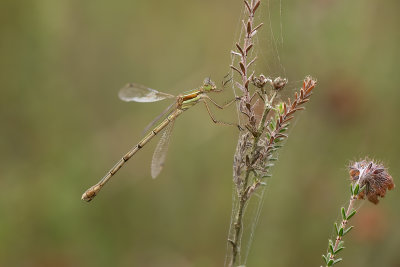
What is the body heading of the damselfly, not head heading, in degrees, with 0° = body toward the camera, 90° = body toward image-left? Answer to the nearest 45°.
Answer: approximately 270°

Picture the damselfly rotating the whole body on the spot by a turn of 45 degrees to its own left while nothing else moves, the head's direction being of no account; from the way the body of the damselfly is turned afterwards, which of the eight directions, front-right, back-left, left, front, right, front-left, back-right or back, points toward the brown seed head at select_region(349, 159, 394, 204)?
right
